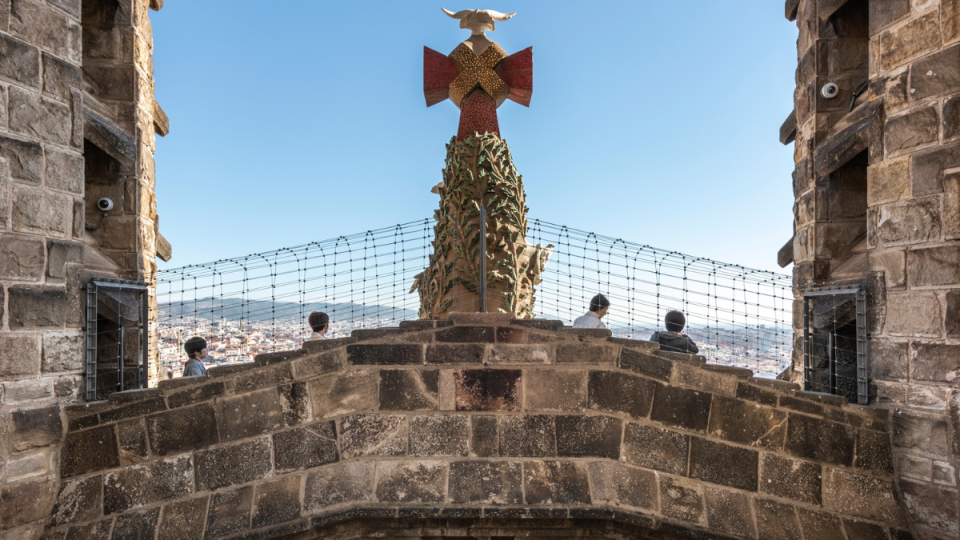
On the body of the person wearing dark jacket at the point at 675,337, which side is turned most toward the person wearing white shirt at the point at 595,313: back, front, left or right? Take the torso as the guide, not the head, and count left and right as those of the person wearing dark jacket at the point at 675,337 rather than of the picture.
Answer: left

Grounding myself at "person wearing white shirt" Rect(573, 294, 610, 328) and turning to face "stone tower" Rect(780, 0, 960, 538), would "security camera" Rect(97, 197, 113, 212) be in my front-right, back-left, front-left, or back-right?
back-right

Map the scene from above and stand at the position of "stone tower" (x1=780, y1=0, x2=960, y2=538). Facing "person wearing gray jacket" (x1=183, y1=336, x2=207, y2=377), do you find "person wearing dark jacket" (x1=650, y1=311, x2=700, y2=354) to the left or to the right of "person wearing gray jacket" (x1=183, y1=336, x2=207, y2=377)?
right

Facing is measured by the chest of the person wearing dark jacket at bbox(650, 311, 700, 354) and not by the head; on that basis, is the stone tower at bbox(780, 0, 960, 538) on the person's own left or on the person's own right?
on the person's own right

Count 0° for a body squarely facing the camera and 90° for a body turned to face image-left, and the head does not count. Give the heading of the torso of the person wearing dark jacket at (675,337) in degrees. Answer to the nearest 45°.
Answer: approximately 180°

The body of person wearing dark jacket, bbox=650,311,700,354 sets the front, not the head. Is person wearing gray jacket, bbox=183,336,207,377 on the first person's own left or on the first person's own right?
on the first person's own left

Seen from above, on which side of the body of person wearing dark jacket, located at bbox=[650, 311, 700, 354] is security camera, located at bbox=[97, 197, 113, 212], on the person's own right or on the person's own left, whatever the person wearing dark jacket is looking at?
on the person's own left
